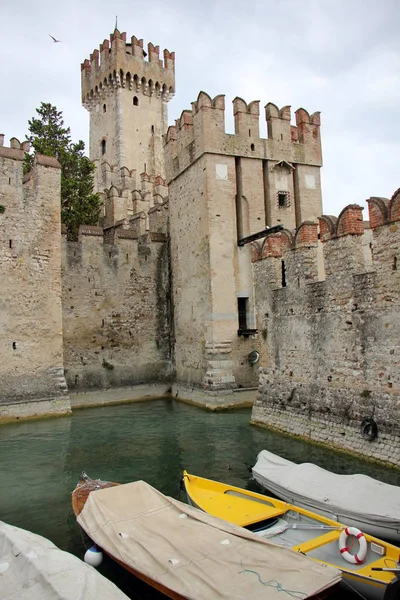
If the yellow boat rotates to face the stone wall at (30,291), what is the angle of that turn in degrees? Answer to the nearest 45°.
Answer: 0° — it already faces it

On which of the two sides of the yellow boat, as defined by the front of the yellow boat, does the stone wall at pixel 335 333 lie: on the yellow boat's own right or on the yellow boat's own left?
on the yellow boat's own right

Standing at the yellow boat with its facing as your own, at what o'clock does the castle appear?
The castle is roughly at 1 o'clock from the yellow boat.

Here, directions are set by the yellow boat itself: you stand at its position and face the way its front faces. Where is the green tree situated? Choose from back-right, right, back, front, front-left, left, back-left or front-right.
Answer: front

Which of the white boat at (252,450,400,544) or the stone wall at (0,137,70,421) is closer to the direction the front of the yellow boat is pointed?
the stone wall

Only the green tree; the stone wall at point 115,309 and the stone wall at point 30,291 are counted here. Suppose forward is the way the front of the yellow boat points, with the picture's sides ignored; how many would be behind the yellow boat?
0

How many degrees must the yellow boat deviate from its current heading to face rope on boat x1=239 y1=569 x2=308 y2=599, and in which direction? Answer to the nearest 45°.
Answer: approximately 135° to its left

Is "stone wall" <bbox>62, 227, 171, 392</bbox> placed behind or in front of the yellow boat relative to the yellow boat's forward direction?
in front

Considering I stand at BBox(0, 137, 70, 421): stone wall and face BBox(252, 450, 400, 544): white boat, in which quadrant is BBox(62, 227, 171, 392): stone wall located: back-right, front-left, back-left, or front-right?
back-left

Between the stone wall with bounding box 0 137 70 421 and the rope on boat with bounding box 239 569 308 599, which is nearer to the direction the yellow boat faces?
the stone wall

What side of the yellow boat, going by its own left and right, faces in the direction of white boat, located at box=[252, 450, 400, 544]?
right

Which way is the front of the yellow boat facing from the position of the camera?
facing away from the viewer and to the left of the viewer
